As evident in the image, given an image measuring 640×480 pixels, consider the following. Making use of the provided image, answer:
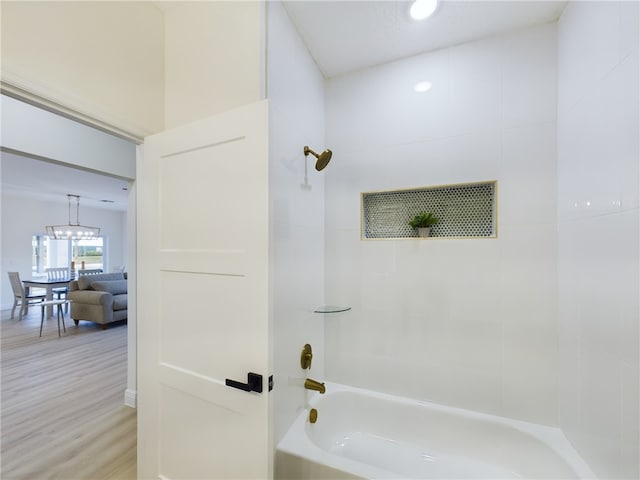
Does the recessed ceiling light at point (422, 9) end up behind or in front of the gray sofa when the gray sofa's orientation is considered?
in front

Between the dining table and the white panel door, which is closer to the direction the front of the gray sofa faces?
the white panel door

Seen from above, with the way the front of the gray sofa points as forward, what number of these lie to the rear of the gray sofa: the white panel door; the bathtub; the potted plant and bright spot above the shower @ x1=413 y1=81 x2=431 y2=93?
0

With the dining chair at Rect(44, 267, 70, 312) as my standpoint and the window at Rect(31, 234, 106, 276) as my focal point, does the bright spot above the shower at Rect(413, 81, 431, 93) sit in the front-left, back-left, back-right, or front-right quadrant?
back-right

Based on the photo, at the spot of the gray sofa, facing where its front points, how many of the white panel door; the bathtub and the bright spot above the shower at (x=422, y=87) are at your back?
0

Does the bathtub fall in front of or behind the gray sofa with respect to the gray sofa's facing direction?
in front

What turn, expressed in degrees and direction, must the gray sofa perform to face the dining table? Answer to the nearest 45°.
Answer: approximately 180°

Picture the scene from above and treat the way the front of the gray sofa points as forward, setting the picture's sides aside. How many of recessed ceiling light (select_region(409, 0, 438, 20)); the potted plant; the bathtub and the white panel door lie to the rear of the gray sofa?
0

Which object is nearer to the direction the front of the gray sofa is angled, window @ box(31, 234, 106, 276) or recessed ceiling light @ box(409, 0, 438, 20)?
the recessed ceiling light

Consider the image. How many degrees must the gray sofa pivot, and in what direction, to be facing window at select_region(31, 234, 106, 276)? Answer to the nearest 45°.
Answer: approximately 135° to its left

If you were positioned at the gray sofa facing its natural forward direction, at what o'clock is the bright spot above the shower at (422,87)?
The bright spot above the shower is roughly at 1 o'clock from the gray sofa.
